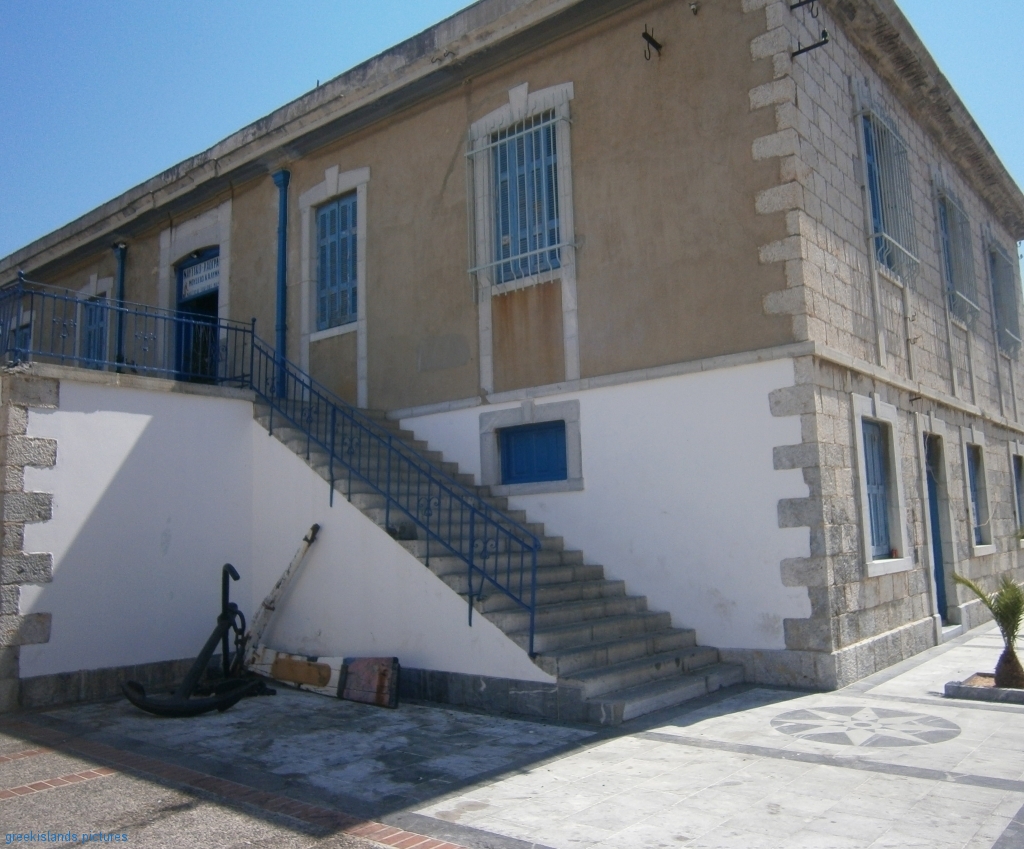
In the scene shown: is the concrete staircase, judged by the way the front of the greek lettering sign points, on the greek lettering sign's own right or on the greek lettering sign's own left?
on the greek lettering sign's own left

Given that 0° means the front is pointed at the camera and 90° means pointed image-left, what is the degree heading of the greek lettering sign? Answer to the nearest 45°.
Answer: approximately 45°

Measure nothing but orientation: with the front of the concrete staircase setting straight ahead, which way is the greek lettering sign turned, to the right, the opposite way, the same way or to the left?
to the right

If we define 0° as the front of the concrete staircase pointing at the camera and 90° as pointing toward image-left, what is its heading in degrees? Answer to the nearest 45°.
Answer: approximately 315°

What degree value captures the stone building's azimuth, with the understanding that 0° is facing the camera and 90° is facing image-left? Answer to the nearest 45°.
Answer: approximately 45°

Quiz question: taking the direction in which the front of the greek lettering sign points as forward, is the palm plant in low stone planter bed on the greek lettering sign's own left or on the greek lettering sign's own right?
on the greek lettering sign's own left

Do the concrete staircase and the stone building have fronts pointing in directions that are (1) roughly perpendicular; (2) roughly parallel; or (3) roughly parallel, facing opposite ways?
roughly perpendicular

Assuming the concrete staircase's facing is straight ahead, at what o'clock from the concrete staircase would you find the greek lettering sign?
The greek lettering sign is roughly at 6 o'clock from the concrete staircase.

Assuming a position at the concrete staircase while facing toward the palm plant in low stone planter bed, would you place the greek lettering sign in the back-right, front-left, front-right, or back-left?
back-left

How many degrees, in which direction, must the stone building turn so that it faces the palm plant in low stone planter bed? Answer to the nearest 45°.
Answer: approximately 90° to its left
